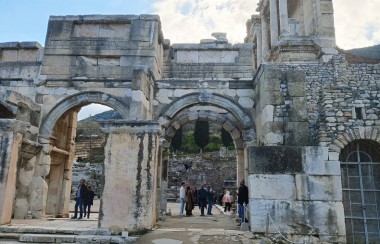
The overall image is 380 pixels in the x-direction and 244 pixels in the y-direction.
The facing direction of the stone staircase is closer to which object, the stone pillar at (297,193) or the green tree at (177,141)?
the stone pillar

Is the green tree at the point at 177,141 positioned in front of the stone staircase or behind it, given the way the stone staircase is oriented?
behind

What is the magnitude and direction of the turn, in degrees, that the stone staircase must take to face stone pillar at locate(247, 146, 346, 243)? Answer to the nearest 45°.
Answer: approximately 90° to its left

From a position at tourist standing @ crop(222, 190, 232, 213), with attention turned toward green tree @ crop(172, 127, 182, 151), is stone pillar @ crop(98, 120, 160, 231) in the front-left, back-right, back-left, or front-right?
back-left

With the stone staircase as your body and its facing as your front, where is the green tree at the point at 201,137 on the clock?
The green tree is roughly at 7 o'clock from the stone staircase.

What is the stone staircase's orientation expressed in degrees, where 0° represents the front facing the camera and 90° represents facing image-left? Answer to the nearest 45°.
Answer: approximately 0°
